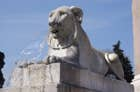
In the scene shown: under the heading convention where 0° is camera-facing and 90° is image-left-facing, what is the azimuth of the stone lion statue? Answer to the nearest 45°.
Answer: approximately 45°

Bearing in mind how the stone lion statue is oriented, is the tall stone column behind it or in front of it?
behind

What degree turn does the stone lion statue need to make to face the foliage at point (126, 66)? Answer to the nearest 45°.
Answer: approximately 135° to its right
